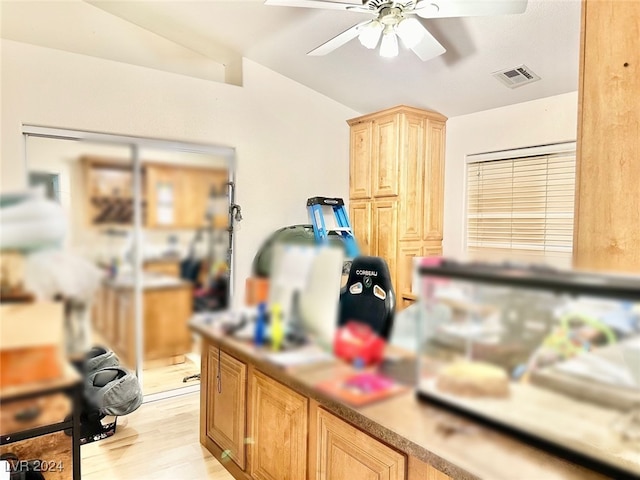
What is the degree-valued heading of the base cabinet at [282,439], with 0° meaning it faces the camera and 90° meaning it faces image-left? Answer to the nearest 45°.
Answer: approximately 45°

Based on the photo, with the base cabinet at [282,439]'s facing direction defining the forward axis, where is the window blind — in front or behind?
behind

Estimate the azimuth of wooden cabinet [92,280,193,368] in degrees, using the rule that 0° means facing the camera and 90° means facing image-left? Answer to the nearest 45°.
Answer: approximately 45°

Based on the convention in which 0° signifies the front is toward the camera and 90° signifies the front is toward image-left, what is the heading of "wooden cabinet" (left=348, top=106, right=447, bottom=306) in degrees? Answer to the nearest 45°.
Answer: approximately 45°
